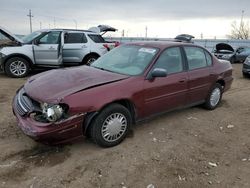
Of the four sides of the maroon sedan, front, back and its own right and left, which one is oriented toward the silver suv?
right

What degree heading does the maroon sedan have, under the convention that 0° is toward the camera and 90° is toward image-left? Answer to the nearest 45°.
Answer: approximately 45°

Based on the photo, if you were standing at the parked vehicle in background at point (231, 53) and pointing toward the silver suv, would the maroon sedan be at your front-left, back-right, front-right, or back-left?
front-left

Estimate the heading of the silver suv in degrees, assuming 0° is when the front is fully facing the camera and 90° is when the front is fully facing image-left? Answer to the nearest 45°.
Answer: approximately 90°

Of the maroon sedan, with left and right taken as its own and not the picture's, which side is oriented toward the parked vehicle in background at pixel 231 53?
back

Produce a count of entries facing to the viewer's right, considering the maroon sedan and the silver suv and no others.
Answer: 0
